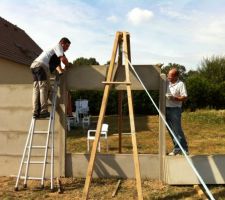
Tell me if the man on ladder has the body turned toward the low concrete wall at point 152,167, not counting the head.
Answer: yes

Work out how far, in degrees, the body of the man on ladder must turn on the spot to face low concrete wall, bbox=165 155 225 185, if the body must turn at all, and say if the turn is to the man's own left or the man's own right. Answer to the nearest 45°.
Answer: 0° — they already face it

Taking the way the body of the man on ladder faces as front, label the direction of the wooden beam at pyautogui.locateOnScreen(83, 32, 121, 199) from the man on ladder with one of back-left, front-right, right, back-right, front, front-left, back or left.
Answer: front-right

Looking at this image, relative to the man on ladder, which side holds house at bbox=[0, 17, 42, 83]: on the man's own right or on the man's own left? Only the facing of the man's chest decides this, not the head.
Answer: on the man's own left

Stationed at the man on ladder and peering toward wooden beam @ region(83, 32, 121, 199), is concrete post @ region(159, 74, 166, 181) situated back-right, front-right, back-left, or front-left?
front-left

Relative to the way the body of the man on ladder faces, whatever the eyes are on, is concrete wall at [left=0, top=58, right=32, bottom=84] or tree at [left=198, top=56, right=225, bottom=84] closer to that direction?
the tree

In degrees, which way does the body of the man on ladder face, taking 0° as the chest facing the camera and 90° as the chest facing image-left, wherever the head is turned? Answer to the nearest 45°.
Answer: approximately 270°

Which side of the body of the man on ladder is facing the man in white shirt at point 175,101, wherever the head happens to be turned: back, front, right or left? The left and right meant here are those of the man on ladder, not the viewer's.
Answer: front

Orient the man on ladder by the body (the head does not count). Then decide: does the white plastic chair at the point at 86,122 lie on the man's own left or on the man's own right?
on the man's own left
